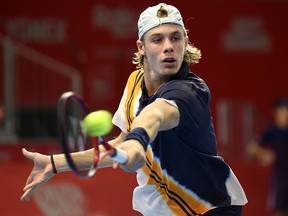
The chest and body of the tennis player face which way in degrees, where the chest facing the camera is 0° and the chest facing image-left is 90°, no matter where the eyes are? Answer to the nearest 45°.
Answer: approximately 45°

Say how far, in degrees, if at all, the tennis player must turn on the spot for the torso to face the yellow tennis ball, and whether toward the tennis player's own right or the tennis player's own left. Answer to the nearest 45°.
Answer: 0° — they already face it
